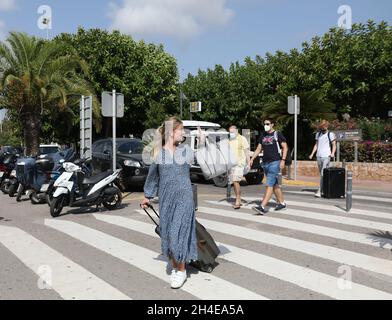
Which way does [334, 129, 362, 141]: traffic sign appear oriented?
toward the camera

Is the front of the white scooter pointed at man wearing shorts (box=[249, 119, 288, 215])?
no

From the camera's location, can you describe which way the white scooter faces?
facing the viewer and to the left of the viewer

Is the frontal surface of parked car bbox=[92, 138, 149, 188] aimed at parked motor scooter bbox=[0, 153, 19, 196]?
no

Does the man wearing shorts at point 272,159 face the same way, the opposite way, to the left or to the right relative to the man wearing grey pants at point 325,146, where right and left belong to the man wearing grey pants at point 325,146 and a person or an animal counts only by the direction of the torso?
the same way

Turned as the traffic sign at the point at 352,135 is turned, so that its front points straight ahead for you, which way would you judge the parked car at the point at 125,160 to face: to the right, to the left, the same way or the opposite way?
to the left

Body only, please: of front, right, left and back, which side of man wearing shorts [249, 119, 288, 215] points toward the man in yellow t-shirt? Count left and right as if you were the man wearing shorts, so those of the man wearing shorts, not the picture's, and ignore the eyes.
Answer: right

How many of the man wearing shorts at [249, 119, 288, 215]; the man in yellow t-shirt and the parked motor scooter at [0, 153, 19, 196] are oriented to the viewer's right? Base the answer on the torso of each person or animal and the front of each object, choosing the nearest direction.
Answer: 0

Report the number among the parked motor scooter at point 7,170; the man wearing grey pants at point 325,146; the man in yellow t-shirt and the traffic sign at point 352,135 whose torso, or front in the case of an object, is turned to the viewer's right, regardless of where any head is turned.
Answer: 0
